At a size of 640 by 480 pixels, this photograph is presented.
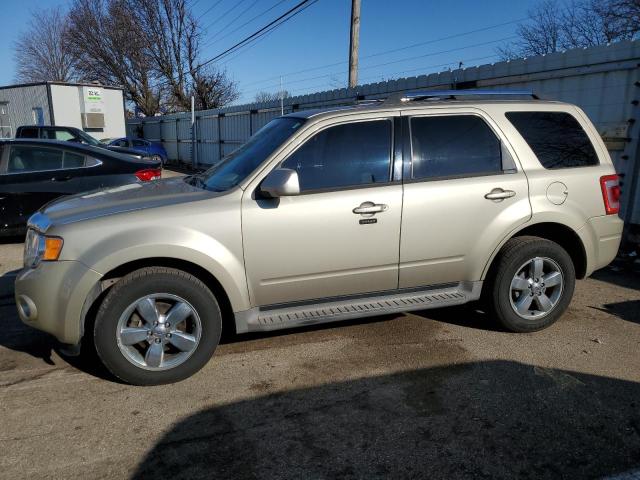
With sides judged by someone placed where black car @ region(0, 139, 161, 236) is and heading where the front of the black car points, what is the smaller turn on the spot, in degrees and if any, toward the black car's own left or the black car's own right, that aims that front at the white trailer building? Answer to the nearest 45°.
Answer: approximately 90° to the black car's own right

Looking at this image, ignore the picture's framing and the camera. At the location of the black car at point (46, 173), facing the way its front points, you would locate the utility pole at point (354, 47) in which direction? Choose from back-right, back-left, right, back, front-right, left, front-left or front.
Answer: back-right

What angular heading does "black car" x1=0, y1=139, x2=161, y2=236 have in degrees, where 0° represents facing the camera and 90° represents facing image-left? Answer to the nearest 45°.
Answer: approximately 90°

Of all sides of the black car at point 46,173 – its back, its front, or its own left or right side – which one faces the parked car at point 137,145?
right

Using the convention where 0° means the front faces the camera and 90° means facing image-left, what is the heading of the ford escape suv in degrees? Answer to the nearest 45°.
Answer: approximately 90°

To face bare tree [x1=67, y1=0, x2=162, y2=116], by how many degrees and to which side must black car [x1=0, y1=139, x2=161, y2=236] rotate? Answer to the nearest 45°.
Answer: approximately 90° to its right

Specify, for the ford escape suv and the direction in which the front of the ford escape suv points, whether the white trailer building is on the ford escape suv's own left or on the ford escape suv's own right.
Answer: on the ford escape suv's own right

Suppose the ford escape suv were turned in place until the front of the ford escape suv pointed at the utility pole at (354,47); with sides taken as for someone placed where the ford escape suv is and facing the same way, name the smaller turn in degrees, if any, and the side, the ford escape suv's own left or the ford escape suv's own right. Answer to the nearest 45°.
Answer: approximately 90° to the ford escape suv's own right

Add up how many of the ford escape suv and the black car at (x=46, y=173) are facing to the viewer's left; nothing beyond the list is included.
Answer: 2
